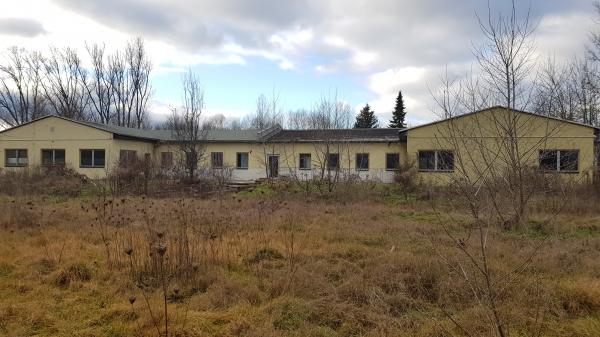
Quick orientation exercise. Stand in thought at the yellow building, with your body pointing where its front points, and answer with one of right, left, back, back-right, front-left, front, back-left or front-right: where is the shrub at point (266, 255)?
front

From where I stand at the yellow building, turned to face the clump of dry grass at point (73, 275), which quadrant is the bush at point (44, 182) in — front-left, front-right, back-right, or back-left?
front-right

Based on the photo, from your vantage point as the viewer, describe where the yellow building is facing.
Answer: facing the viewer

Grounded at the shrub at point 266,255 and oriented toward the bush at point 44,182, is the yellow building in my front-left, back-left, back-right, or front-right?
front-right

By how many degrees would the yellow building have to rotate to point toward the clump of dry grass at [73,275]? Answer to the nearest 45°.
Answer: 0° — it already faces it

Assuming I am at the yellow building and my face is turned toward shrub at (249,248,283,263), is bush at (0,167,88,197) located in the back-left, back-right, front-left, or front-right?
front-right

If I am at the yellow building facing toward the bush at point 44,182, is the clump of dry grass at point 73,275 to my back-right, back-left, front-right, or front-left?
front-left

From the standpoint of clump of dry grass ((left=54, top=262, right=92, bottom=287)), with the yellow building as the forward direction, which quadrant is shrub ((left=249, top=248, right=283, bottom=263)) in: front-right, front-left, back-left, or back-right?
front-right
